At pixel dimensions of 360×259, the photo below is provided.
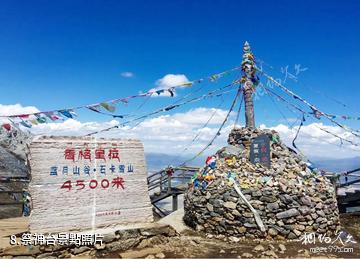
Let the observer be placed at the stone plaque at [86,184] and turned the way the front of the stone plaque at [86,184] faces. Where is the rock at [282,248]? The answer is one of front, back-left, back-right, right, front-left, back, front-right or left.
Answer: left

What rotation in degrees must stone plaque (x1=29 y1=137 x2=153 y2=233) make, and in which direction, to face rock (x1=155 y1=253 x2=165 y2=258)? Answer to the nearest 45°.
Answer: approximately 90° to its left

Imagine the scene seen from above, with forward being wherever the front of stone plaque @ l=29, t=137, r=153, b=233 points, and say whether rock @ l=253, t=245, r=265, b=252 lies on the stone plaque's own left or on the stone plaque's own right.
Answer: on the stone plaque's own left

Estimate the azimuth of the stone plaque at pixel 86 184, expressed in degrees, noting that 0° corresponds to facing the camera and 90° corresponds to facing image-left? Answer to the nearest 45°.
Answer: approximately 0°

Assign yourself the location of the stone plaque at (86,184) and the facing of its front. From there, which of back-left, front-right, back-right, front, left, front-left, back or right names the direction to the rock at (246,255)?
left

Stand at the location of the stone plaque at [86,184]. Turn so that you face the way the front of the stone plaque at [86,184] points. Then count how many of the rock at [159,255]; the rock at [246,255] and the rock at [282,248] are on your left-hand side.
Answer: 3

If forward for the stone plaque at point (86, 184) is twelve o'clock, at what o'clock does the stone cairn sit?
The stone cairn is roughly at 8 o'clock from the stone plaque.

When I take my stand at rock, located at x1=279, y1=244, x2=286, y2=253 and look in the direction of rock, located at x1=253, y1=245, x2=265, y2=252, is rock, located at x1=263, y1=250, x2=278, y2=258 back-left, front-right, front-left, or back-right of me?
front-left

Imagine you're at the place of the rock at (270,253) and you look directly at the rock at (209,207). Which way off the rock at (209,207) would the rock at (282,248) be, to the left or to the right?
right

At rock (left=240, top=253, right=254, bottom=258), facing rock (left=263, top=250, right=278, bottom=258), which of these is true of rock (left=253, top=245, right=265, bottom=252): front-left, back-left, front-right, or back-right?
front-left

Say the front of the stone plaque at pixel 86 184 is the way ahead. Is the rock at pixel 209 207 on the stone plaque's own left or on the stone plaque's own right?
on the stone plaque's own left

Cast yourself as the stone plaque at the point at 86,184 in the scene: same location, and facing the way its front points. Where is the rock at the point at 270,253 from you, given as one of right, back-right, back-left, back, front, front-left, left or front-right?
left
